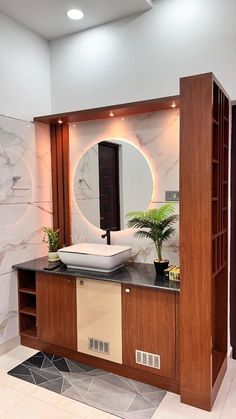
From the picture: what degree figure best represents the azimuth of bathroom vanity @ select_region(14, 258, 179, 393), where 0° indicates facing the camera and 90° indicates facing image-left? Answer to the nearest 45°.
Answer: approximately 45°

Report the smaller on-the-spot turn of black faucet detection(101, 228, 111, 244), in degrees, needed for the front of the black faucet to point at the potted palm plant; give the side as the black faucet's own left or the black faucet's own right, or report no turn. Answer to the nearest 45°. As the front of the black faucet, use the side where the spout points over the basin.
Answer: approximately 90° to the black faucet's own left

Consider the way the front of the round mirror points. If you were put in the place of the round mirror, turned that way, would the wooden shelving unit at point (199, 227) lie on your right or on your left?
on your left

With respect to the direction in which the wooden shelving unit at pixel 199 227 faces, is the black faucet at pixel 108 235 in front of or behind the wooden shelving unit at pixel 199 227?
behind
